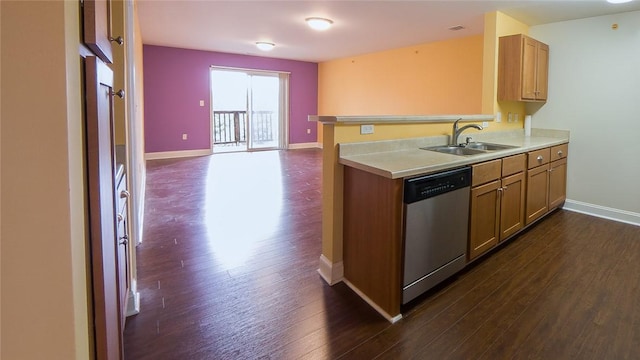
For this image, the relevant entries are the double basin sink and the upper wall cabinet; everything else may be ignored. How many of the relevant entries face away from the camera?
0
